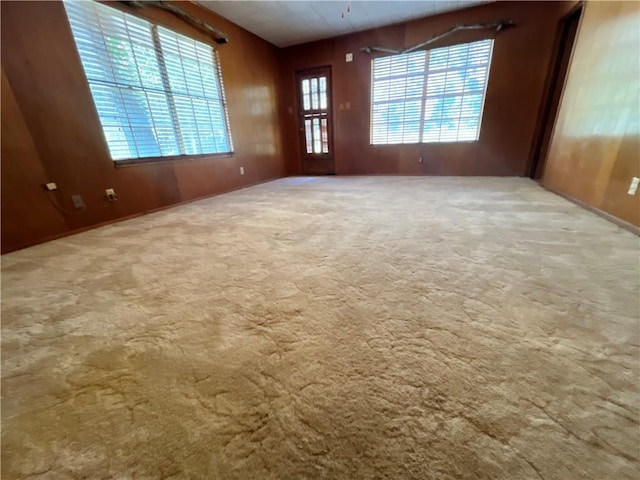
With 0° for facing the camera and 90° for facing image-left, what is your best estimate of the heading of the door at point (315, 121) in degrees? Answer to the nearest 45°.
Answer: approximately 0°

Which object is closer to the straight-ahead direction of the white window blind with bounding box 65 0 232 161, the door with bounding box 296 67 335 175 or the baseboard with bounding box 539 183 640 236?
the baseboard

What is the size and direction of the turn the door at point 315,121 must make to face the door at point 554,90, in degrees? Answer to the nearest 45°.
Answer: approximately 45° to its left

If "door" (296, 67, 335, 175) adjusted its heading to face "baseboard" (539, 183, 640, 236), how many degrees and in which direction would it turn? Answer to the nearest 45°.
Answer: approximately 45° to its left

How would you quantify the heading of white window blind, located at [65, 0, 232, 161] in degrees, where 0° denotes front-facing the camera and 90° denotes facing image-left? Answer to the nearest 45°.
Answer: approximately 315°

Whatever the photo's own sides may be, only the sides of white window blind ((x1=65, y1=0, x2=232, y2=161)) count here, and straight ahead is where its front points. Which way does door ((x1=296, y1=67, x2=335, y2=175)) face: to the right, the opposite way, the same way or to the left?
to the right
